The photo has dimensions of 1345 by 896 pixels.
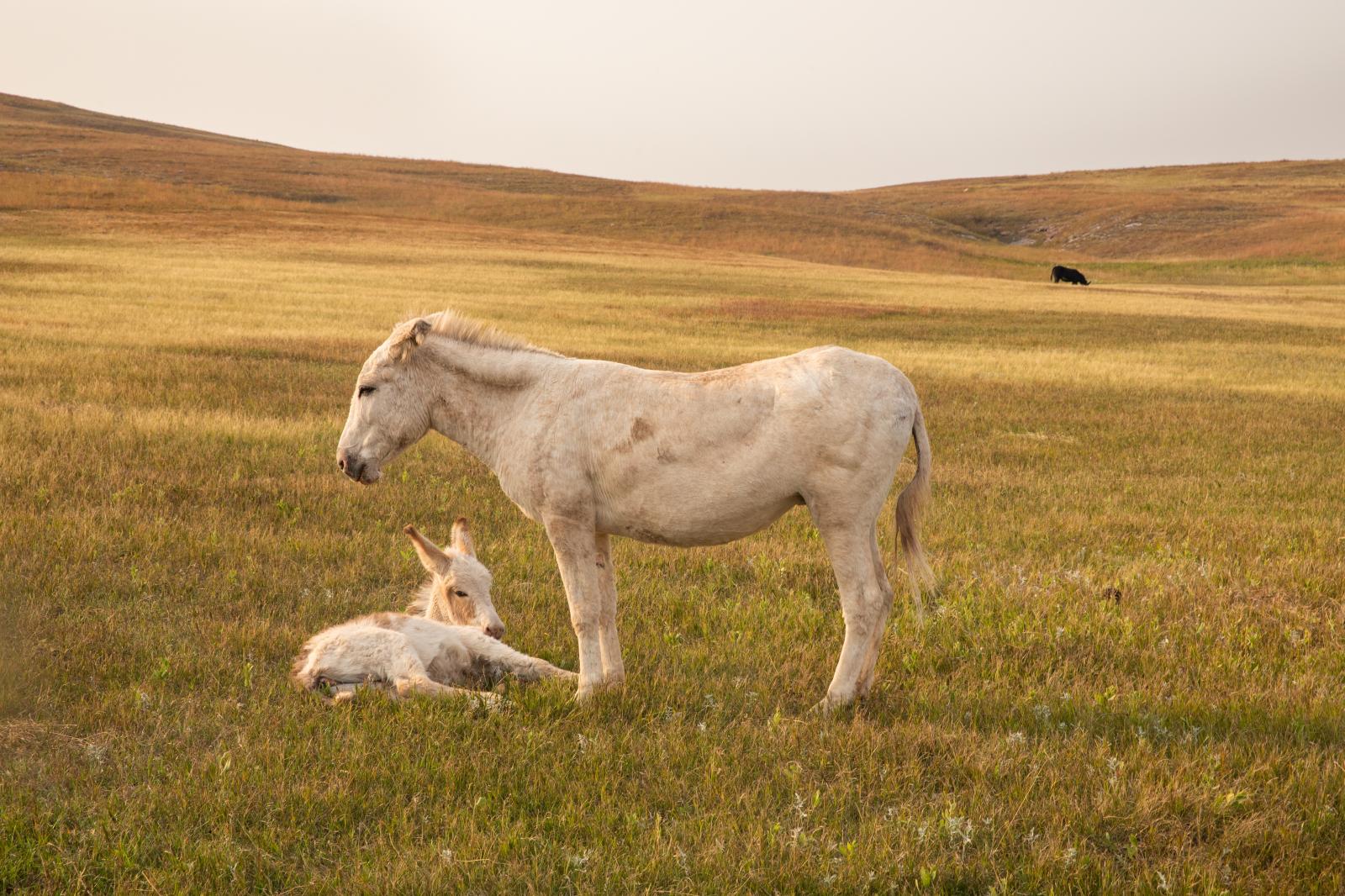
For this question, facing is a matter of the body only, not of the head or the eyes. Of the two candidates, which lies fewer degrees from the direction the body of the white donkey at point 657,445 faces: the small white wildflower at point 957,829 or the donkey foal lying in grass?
the donkey foal lying in grass

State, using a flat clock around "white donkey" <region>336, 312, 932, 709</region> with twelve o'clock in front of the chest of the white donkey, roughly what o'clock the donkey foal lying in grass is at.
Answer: The donkey foal lying in grass is roughly at 12 o'clock from the white donkey.

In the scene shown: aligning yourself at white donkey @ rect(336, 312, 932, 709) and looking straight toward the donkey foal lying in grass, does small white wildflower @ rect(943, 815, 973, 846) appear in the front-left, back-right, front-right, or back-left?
back-left

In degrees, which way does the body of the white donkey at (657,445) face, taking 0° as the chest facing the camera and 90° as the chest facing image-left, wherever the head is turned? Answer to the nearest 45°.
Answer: approximately 90°

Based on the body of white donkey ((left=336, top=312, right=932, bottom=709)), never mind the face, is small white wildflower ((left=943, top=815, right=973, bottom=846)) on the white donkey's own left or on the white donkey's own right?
on the white donkey's own left
